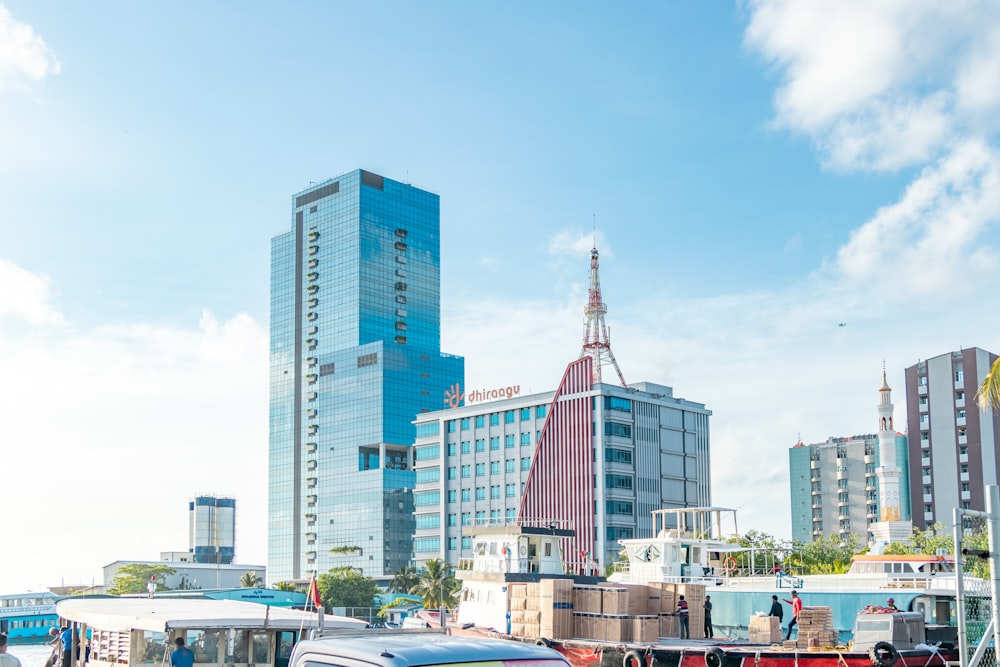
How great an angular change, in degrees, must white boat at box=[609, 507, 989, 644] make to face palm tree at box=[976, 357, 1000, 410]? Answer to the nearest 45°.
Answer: approximately 90° to its left
